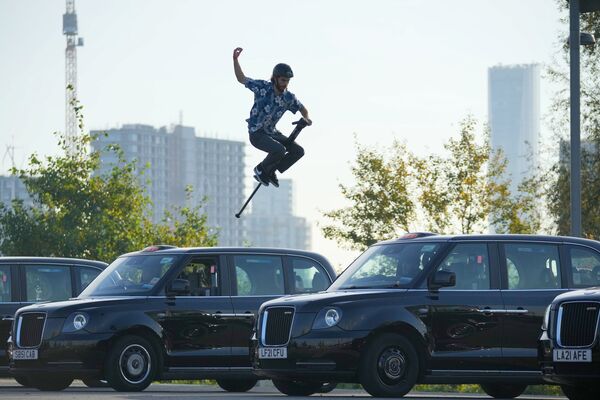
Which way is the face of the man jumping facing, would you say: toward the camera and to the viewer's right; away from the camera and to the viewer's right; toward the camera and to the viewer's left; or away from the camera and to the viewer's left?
toward the camera and to the viewer's right

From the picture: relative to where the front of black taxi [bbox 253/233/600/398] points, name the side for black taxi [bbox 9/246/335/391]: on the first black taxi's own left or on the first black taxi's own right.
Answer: on the first black taxi's own right

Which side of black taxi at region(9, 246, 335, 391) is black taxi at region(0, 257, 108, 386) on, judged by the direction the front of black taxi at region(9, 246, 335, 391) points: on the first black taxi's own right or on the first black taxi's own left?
on the first black taxi's own right

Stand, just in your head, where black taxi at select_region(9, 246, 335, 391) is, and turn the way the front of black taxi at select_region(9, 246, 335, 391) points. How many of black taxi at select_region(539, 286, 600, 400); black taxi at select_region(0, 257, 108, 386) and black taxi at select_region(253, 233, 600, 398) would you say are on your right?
1

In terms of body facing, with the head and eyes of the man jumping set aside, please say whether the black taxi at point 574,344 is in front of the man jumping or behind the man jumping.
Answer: in front

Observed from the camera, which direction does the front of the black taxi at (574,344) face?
facing the viewer and to the left of the viewer

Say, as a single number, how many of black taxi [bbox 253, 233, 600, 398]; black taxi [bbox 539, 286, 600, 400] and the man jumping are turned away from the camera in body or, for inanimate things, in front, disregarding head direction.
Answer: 0

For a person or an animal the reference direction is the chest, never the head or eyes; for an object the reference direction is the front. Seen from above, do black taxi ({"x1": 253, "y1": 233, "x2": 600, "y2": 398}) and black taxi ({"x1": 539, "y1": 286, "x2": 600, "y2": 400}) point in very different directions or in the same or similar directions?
same or similar directions

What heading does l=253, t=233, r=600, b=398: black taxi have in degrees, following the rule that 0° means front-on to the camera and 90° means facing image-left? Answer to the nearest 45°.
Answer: approximately 45°

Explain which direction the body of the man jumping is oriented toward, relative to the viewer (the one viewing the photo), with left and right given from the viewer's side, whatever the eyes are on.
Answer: facing the viewer and to the right of the viewer

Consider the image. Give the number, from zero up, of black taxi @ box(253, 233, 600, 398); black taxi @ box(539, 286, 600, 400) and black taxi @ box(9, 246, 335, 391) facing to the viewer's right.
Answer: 0
